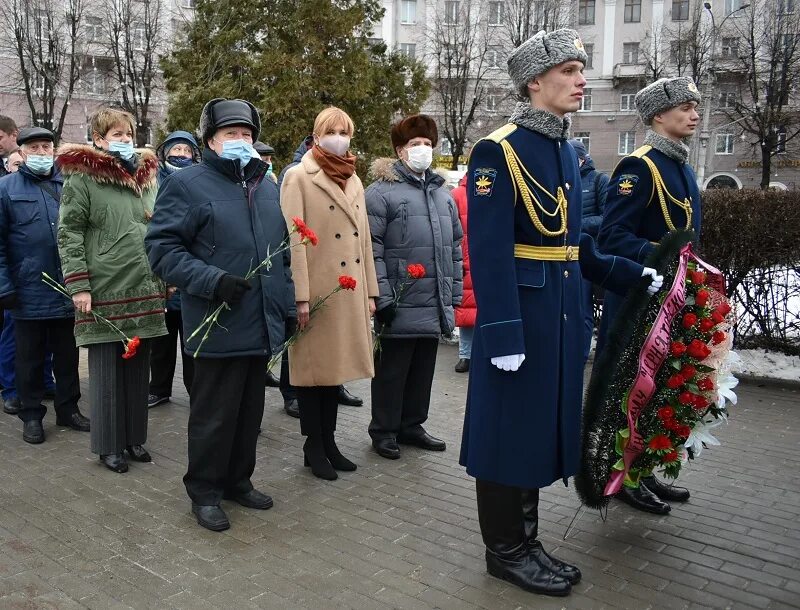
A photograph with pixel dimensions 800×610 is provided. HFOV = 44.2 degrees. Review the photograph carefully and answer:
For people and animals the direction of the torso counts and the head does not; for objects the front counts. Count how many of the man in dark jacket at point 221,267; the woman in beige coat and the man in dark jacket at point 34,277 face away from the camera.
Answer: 0

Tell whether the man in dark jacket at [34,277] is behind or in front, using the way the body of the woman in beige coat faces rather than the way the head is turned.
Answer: behind

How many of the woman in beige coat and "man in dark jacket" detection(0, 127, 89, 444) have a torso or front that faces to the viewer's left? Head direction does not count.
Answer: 0

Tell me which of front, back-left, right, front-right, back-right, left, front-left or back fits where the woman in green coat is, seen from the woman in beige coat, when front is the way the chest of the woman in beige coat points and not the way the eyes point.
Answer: back-right

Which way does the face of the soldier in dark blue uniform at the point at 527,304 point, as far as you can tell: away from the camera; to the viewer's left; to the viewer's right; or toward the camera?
to the viewer's right

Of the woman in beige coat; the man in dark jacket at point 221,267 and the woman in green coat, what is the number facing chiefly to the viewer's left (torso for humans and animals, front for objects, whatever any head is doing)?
0

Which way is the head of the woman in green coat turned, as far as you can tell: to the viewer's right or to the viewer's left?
to the viewer's right

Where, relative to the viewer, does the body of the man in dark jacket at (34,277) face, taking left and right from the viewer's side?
facing the viewer and to the right of the viewer
